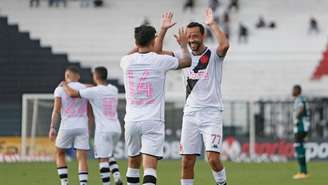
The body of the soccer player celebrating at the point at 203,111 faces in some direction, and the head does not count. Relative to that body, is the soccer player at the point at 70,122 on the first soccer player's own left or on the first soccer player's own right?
on the first soccer player's own right

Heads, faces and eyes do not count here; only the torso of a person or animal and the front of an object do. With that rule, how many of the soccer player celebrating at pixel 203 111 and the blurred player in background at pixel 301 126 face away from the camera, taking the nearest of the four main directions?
0

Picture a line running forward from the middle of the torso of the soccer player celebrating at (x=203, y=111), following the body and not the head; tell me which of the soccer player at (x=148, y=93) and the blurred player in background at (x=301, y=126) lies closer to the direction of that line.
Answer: the soccer player

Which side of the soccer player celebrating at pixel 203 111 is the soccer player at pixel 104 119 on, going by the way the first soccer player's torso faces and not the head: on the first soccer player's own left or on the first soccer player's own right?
on the first soccer player's own right

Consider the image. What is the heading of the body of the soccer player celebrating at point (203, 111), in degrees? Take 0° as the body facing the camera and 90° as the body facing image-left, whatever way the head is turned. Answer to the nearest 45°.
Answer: approximately 45°
